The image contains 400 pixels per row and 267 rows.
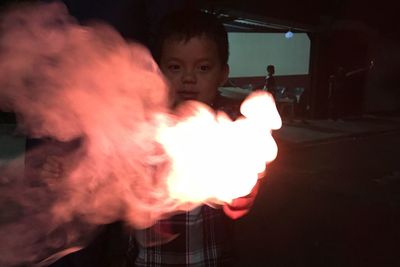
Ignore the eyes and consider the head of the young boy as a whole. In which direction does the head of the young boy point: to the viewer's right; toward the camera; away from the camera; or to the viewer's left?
toward the camera

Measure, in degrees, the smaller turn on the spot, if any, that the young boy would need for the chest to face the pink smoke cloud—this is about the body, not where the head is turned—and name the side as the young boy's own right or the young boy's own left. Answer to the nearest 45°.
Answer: approximately 90° to the young boy's own right

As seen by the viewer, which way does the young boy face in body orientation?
toward the camera
